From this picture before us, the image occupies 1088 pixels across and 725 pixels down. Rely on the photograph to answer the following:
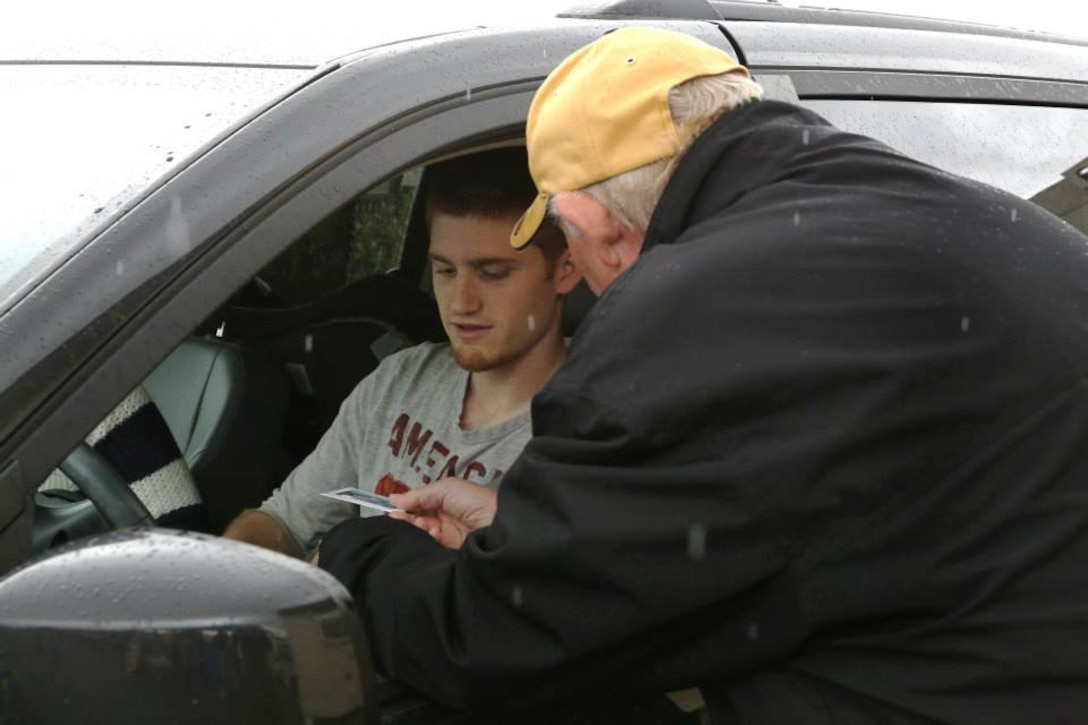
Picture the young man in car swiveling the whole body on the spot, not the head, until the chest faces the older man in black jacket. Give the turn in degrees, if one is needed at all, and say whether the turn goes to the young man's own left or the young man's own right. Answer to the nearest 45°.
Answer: approximately 45° to the young man's own left

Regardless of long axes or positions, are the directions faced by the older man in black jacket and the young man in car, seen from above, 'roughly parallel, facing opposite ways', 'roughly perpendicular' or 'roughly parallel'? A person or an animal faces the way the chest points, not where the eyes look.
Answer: roughly perpendicular

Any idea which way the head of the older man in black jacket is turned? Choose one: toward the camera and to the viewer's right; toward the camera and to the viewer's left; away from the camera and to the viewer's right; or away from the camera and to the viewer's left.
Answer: away from the camera and to the viewer's left

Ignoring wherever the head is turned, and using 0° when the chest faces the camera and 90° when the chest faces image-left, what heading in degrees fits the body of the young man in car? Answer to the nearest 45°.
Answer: approximately 45°

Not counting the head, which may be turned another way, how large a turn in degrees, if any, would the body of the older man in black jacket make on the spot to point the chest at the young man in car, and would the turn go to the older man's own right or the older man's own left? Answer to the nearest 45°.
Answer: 0° — they already face them

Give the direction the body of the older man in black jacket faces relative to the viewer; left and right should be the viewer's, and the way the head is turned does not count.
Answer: facing away from the viewer and to the left of the viewer
